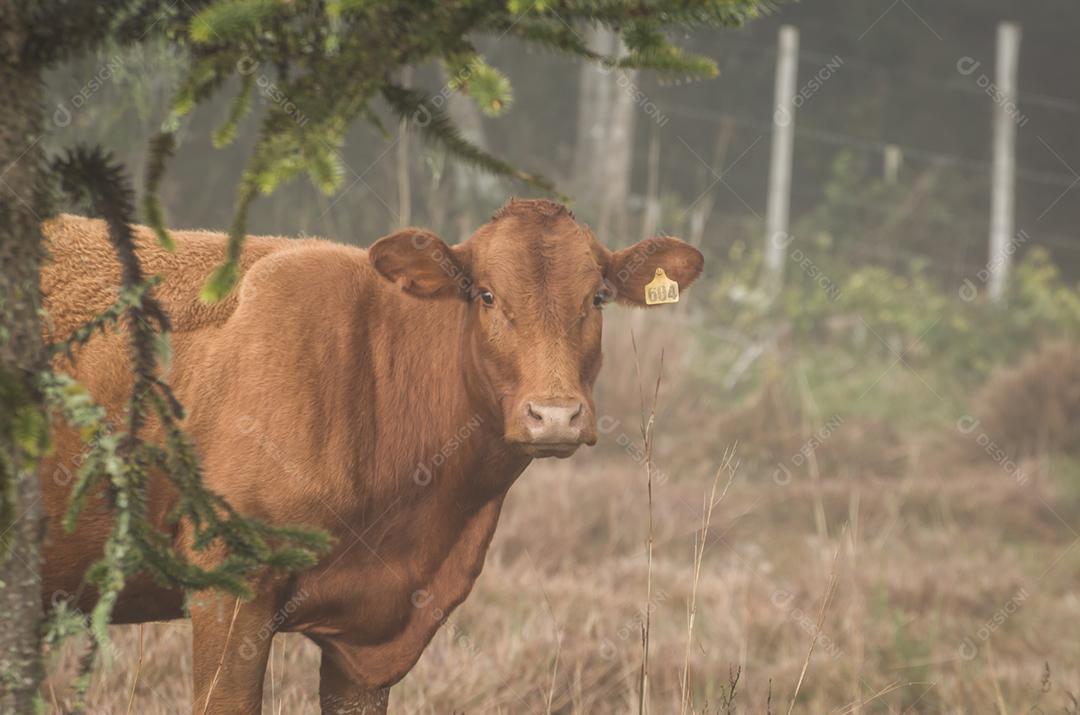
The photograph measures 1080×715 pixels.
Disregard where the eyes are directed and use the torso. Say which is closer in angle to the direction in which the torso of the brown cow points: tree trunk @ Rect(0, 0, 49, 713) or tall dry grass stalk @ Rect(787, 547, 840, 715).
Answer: the tall dry grass stalk

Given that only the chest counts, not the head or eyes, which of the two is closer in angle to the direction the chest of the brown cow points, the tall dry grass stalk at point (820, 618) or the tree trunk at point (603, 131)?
the tall dry grass stalk

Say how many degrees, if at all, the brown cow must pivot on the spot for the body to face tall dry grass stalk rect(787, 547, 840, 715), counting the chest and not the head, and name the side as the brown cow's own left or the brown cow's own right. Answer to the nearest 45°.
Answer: approximately 45° to the brown cow's own left

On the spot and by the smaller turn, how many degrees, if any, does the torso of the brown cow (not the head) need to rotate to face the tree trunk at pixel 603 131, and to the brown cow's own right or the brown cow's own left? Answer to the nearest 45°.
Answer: approximately 135° to the brown cow's own left

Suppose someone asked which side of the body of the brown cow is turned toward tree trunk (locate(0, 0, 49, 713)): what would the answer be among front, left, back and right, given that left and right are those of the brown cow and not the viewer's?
right

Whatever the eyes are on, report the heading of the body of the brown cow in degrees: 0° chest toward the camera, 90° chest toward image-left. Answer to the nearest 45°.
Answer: approximately 315°

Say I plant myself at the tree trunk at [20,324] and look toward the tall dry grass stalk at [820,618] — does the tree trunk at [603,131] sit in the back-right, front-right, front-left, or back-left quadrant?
front-left
